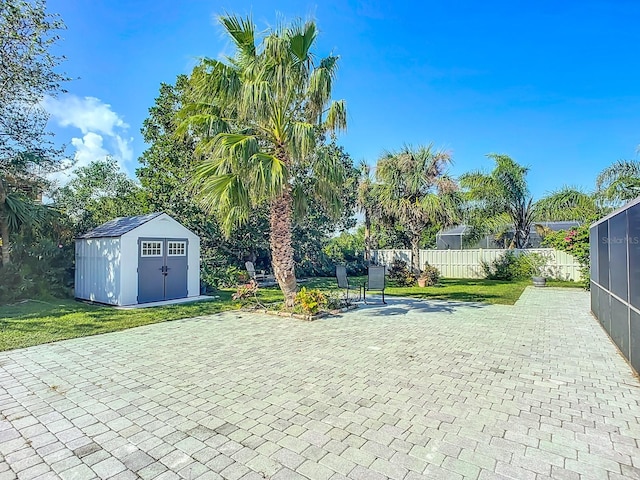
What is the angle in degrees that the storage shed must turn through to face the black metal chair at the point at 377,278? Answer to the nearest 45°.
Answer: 0° — it already faces it

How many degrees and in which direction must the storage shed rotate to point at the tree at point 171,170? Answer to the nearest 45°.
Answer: approximately 135° to its left

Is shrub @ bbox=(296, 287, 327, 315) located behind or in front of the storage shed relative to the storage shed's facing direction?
in front

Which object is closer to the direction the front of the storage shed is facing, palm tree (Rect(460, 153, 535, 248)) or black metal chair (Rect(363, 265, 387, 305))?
the black metal chair

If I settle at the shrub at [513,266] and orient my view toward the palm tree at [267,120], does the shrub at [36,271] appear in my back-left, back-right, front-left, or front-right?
front-right

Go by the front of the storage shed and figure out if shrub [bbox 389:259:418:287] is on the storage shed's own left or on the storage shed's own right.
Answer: on the storage shed's own left

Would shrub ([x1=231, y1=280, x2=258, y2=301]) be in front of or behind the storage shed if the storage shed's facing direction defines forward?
in front

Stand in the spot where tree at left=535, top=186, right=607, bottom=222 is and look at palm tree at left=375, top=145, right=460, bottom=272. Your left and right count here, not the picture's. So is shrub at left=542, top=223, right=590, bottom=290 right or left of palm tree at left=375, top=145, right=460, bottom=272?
left

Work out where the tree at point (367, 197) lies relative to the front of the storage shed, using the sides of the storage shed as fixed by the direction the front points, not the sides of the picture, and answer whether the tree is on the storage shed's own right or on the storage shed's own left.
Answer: on the storage shed's own left

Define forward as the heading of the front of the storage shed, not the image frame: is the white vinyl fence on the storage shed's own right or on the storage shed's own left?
on the storage shed's own left

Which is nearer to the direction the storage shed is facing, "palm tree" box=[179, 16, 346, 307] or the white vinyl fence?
the palm tree

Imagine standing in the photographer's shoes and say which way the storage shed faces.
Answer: facing the viewer and to the right of the viewer

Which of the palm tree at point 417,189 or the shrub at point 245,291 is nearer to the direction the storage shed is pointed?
the shrub
